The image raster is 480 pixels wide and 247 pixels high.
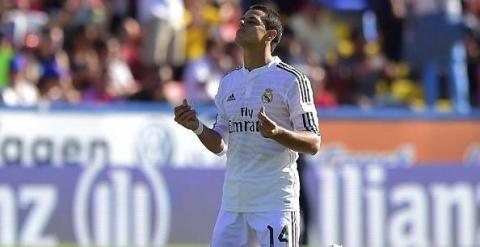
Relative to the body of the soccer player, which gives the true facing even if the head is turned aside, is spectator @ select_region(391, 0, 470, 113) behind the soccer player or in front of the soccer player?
behind

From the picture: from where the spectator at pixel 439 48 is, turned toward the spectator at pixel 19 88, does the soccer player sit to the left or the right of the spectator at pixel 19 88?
left

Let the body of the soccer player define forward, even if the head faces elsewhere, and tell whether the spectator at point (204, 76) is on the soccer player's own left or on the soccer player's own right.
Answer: on the soccer player's own right

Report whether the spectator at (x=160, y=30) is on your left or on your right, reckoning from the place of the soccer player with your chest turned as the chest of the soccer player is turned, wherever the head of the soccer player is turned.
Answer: on your right

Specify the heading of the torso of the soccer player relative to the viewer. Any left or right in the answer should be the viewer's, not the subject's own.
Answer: facing the viewer and to the left of the viewer

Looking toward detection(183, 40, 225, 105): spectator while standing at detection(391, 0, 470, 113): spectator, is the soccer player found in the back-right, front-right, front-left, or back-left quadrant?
front-left
